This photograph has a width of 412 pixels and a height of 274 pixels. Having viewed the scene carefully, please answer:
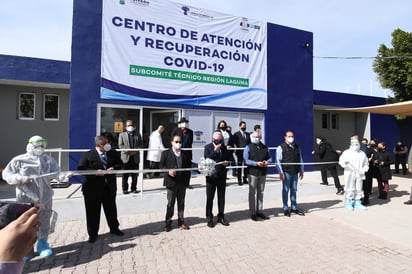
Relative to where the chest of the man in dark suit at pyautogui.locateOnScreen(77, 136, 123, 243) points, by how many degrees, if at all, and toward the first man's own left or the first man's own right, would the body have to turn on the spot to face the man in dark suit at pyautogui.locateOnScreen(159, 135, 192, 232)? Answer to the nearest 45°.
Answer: approximately 45° to the first man's own left

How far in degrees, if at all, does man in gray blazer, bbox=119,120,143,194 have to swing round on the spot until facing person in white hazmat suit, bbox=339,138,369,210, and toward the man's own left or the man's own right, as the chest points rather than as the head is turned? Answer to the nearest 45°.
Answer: approximately 90° to the man's own left

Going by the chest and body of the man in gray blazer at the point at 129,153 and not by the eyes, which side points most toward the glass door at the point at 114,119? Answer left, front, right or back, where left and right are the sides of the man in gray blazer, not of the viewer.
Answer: back

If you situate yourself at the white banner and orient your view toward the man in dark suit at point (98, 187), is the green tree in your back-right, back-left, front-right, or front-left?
back-left

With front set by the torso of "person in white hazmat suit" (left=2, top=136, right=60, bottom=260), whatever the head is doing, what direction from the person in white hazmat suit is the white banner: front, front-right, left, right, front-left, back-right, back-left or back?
left

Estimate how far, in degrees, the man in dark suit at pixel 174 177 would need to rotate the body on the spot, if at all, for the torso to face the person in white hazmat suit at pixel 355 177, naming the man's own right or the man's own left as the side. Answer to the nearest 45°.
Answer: approximately 90° to the man's own left

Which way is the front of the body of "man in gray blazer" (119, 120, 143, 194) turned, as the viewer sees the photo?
toward the camera

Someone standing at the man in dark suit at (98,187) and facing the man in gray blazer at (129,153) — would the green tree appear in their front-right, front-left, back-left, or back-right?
front-right

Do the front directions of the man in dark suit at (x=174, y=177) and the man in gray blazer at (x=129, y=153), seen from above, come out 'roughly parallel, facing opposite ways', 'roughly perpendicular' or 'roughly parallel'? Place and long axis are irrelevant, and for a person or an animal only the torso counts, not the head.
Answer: roughly parallel

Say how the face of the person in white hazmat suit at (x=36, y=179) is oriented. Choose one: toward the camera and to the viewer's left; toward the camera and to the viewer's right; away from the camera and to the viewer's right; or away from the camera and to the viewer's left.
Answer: toward the camera and to the viewer's right

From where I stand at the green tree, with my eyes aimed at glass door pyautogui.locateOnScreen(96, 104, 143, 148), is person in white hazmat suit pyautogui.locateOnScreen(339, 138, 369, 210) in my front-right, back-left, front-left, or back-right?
front-left

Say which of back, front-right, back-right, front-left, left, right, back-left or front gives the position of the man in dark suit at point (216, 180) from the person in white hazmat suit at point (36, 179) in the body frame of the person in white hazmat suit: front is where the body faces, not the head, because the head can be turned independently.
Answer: front-left

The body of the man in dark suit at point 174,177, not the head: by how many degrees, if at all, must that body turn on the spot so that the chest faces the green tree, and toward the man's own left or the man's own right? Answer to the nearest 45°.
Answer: approximately 135° to the man's own left

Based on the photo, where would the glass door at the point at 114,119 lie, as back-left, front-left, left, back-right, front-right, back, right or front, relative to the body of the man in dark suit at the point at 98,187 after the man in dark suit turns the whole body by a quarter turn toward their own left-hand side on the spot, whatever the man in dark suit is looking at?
front-left

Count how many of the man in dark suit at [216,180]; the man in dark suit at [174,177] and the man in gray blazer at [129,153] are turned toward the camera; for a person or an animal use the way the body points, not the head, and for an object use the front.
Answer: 3

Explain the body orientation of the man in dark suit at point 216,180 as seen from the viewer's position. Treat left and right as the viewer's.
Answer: facing the viewer

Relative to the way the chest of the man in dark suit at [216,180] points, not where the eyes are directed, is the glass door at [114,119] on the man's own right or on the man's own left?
on the man's own right

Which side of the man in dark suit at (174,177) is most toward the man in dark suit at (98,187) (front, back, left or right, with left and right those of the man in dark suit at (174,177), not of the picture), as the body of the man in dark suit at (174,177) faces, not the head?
right

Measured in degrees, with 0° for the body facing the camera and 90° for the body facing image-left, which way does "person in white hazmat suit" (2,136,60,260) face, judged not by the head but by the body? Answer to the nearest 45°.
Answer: approximately 315°
